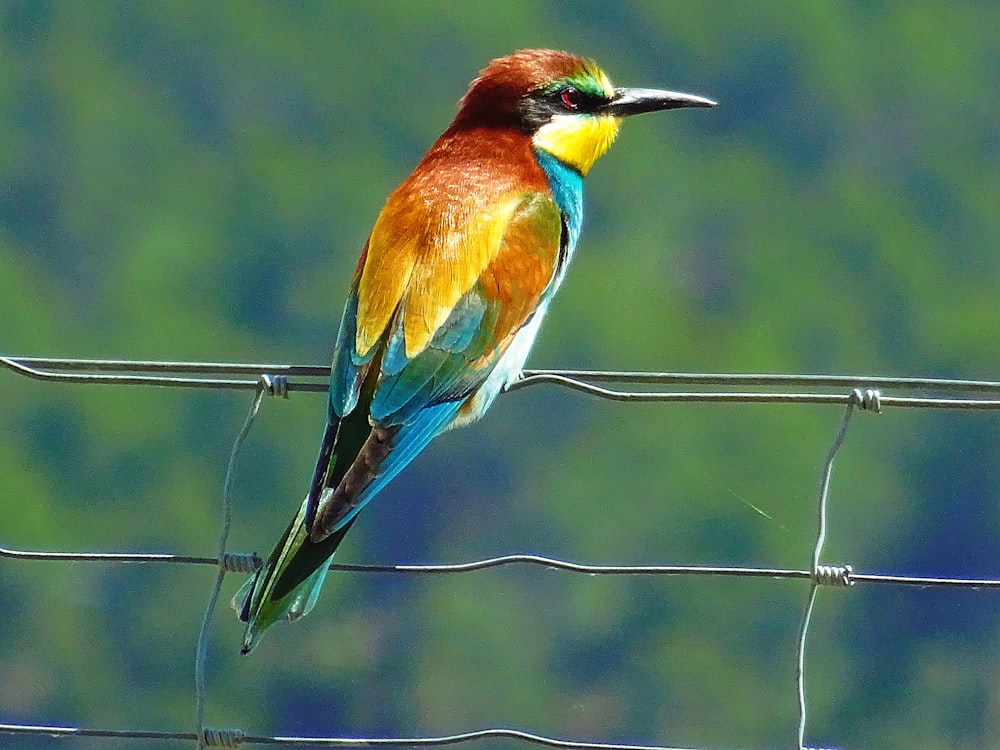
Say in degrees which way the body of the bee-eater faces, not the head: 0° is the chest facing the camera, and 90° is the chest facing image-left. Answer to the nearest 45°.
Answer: approximately 225°
